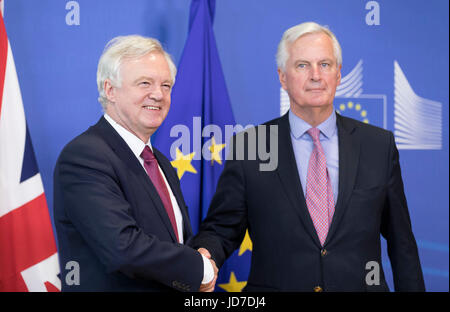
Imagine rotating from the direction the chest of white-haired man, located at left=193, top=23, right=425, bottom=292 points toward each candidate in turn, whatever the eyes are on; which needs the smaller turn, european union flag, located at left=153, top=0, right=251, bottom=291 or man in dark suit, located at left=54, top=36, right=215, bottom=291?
the man in dark suit

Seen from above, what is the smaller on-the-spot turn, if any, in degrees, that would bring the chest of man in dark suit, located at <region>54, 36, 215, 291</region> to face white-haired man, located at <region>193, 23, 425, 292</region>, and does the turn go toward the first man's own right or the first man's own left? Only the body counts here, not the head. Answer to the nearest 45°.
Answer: approximately 45° to the first man's own left

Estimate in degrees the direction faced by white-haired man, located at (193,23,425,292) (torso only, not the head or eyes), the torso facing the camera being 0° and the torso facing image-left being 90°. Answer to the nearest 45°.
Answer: approximately 0°

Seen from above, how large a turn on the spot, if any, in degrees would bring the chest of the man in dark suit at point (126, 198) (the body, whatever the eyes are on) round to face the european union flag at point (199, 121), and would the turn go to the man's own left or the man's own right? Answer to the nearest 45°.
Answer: approximately 135° to the man's own left

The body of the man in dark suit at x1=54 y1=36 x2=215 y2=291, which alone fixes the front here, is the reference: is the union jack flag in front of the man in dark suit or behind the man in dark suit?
behind

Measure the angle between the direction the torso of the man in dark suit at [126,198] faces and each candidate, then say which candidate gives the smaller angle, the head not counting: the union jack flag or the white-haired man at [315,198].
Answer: the white-haired man

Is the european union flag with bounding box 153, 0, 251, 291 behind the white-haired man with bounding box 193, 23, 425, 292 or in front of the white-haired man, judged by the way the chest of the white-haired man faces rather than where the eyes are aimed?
behind

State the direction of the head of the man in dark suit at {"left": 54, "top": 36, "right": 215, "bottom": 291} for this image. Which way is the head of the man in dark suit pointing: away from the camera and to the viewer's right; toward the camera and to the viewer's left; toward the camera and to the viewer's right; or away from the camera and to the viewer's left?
toward the camera and to the viewer's right

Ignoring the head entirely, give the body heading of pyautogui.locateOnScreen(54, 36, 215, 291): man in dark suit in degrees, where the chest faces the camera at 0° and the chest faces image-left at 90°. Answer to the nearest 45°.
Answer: approximately 315°

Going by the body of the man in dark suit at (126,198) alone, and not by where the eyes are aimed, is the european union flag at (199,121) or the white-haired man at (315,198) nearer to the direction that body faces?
the white-haired man
